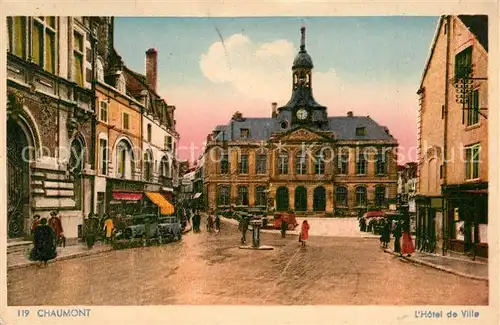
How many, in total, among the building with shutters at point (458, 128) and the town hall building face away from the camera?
0

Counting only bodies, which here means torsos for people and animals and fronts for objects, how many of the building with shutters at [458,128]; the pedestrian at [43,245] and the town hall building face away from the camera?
1

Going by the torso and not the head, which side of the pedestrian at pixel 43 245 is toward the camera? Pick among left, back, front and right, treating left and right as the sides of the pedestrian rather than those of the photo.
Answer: back

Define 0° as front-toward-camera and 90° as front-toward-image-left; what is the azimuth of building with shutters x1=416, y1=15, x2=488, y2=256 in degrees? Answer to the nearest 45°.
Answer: approximately 45°

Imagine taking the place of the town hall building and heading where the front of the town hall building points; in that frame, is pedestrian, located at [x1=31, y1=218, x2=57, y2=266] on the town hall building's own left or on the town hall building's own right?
on the town hall building's own right

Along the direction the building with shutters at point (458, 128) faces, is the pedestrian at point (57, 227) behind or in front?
in front

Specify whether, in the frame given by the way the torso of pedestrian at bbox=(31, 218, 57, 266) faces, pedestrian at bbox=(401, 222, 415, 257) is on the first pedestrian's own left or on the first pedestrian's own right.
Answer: on the first pedestrian's own right

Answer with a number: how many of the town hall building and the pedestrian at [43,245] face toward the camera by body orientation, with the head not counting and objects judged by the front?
1

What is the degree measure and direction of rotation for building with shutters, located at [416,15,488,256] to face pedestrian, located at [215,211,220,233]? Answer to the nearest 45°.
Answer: approximately 45° to its right
